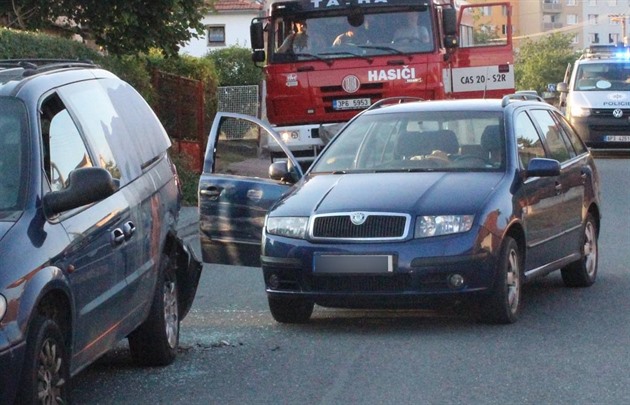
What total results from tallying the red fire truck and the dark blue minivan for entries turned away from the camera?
0

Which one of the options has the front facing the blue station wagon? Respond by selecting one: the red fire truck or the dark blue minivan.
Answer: the red fire truck

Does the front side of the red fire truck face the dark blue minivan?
yes

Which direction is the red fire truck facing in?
toward the camera

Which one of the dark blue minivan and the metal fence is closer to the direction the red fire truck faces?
the dark blue minivan

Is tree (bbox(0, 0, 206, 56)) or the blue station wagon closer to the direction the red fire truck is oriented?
the blue station wagon

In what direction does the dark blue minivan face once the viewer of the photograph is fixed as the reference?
facing the viewer and to the left of the viewer

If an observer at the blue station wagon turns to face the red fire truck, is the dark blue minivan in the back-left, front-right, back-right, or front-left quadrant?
back-left

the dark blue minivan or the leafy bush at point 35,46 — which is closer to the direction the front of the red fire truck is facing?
the dark blue minivan

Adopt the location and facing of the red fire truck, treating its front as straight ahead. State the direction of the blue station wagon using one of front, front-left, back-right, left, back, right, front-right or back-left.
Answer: front

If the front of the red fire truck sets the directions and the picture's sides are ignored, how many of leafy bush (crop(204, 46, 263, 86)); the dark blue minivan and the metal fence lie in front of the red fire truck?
1

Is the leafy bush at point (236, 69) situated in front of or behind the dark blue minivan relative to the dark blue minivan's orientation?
behind

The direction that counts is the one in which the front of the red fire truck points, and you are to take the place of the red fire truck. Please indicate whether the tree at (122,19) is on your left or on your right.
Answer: on your right

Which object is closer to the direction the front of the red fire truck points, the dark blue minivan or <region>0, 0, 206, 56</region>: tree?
the dark blue minivan

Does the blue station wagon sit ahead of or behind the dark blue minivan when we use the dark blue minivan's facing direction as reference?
behind
